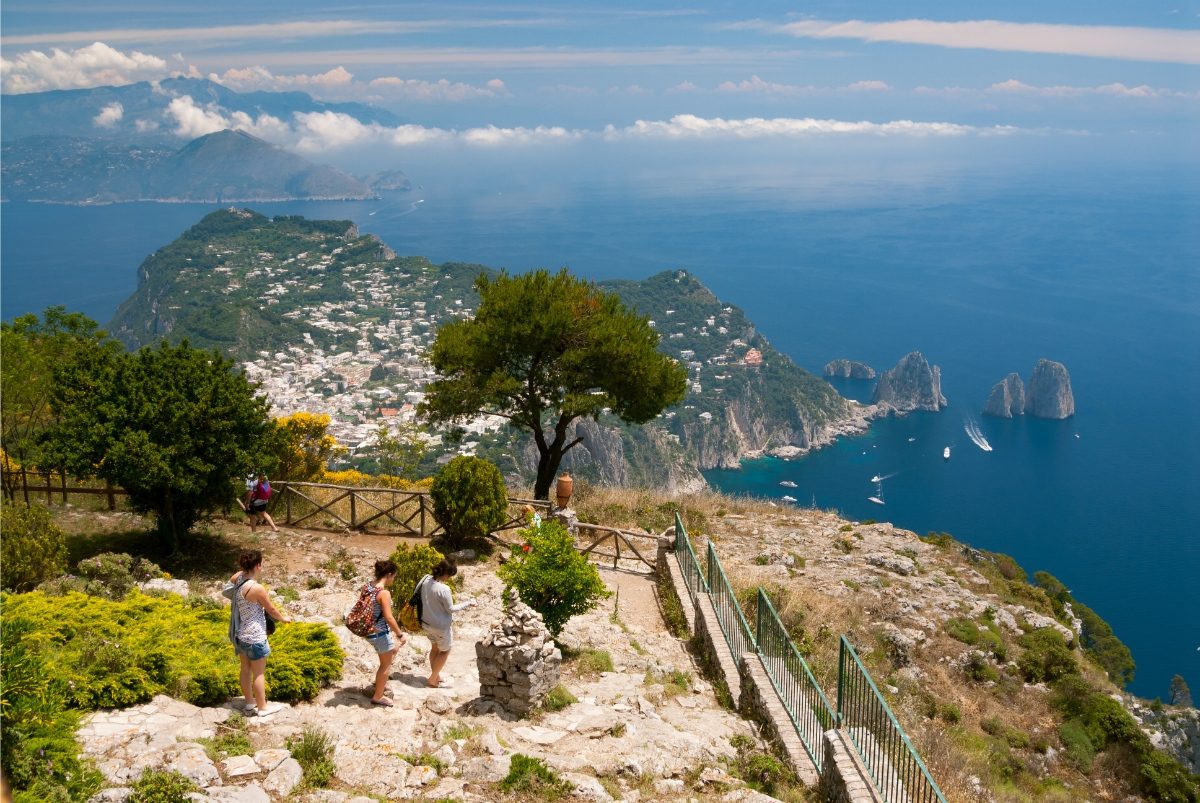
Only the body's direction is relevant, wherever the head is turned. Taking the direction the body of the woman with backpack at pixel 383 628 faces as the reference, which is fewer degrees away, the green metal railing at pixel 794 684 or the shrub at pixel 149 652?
the green metal railing

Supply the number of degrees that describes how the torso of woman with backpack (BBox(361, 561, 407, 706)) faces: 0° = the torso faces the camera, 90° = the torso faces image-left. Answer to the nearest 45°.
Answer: approximately 270°

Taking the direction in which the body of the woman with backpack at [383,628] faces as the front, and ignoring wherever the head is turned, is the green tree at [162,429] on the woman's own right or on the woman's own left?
on the woman's own left
